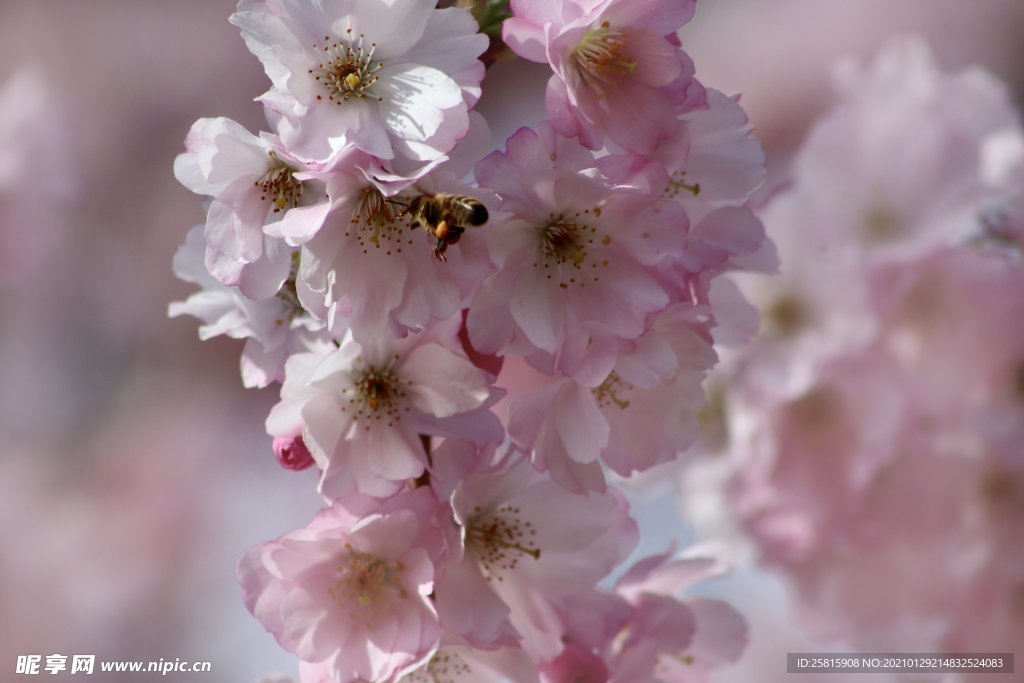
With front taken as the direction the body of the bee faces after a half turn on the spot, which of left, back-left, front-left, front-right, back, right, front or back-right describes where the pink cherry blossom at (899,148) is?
front-left

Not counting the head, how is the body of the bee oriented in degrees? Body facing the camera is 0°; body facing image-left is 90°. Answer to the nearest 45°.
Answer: approximately 90°
